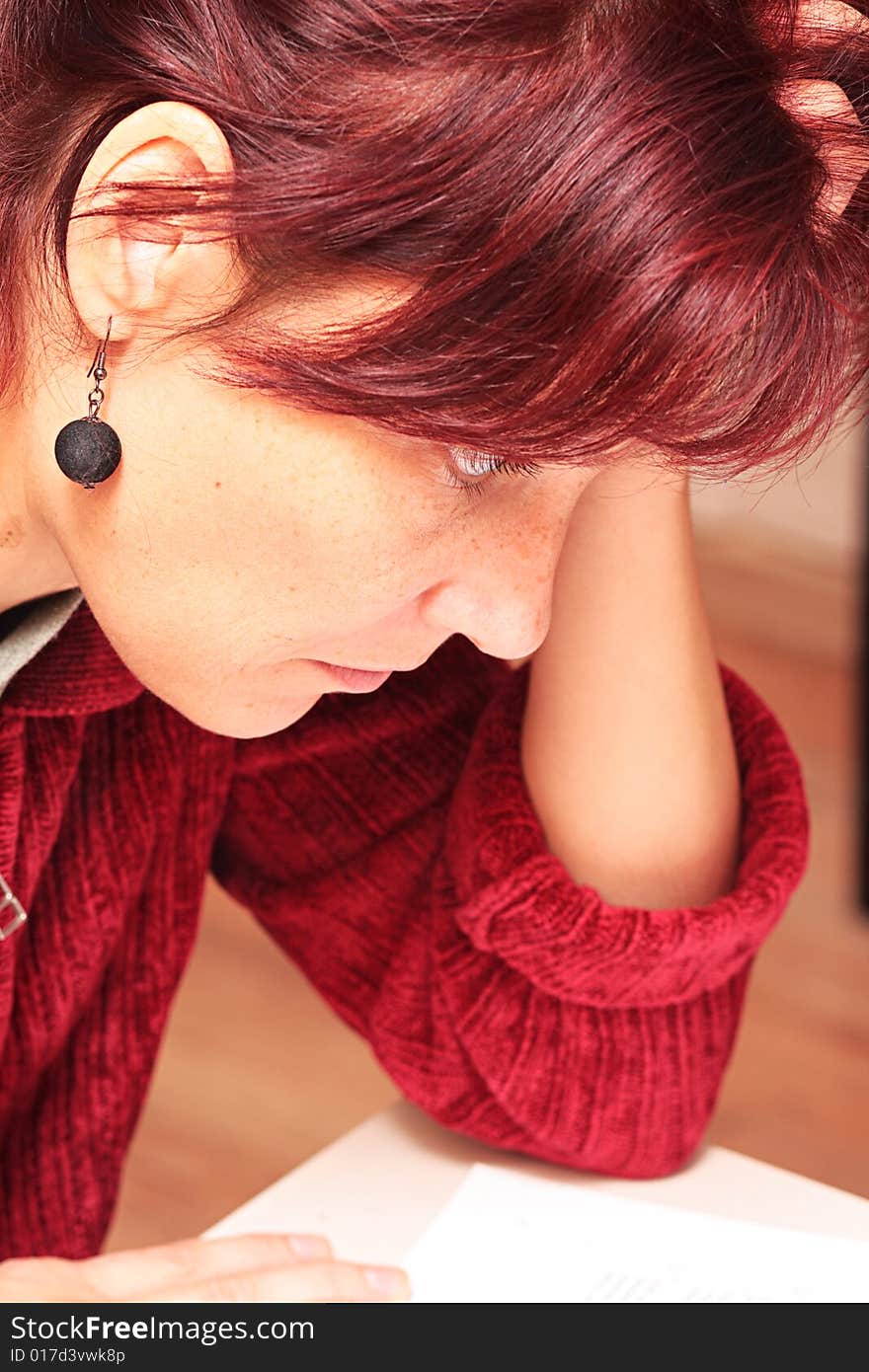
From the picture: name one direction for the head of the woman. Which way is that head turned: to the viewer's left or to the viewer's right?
to the viewer's right

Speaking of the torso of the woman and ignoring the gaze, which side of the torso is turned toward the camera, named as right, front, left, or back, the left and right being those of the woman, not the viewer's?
right
